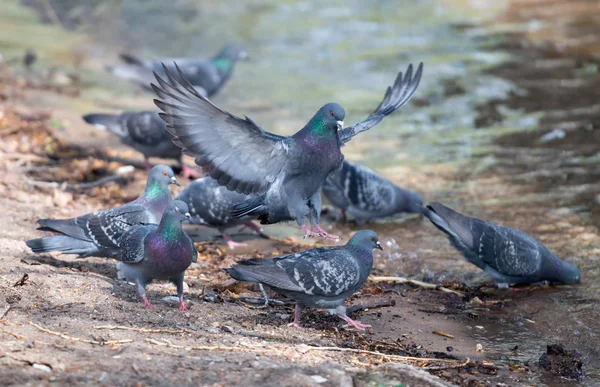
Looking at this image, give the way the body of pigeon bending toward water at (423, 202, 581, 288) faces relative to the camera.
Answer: to the viewer's right

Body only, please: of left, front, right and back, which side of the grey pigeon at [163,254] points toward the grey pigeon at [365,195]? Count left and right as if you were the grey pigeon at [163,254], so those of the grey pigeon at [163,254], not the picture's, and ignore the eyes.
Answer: left

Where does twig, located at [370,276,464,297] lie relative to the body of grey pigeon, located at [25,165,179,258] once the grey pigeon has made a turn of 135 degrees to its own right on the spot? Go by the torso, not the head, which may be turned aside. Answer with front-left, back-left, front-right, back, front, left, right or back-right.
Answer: back-left

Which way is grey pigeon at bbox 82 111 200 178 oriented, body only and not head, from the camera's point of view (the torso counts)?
to the viewer's right

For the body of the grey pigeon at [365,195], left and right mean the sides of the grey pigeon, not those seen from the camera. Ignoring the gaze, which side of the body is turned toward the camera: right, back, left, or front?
right

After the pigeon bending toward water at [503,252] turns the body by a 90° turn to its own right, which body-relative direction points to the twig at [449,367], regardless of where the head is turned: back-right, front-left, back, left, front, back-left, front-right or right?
front

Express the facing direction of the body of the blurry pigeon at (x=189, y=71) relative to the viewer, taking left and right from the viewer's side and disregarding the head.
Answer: facing to the right of the viewer

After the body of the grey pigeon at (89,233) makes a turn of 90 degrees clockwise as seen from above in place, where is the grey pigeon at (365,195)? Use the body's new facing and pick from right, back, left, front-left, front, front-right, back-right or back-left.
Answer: back-left

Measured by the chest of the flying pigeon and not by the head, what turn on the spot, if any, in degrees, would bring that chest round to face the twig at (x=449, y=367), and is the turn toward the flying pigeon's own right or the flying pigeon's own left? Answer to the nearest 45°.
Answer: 0° — it already faces it

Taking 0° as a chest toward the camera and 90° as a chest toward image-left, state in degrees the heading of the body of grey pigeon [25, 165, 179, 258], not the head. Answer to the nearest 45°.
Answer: approximately 270°
